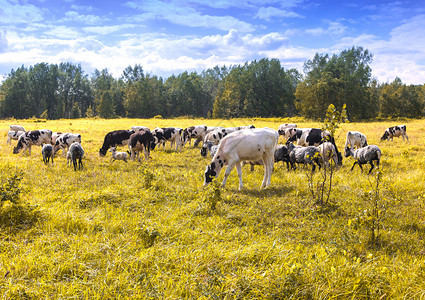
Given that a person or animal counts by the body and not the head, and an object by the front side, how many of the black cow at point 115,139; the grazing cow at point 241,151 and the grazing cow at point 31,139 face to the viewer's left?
3

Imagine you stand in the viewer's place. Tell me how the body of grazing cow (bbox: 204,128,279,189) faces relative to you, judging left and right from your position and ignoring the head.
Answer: facing to the left of the viewer

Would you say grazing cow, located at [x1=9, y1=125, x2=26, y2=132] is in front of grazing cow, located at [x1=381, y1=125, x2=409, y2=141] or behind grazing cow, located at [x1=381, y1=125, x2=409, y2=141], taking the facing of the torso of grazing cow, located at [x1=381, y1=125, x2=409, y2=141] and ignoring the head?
in front

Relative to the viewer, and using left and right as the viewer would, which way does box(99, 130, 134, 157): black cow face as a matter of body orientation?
facing to the left of the viewer

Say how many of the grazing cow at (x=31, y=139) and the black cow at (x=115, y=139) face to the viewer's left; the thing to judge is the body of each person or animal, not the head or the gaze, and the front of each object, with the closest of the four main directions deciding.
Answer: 2

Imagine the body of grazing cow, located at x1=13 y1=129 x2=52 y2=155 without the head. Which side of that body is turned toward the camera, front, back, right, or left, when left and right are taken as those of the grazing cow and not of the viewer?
left

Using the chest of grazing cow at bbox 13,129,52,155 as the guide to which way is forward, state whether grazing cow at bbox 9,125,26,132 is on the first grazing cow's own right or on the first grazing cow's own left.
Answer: on the first grazing cow's own right

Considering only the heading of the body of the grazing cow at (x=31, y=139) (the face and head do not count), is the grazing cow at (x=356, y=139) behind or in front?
behind

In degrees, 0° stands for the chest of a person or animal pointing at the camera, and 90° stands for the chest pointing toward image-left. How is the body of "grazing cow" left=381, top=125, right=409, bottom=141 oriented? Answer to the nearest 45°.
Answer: approximately 90°
